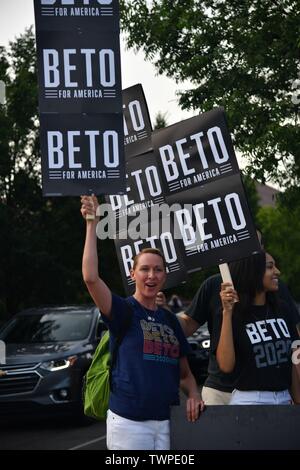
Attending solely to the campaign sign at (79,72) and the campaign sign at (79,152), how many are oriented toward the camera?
2

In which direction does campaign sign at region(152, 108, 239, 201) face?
toward the camera

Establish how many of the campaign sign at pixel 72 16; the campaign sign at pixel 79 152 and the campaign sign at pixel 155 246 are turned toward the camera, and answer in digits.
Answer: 3

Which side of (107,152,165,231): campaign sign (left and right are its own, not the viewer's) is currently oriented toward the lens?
front

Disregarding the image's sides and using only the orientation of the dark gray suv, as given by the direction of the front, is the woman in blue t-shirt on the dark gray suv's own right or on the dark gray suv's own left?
on the dark gray suv's own left

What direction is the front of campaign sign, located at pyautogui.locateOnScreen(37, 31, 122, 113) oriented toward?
toward the camera
